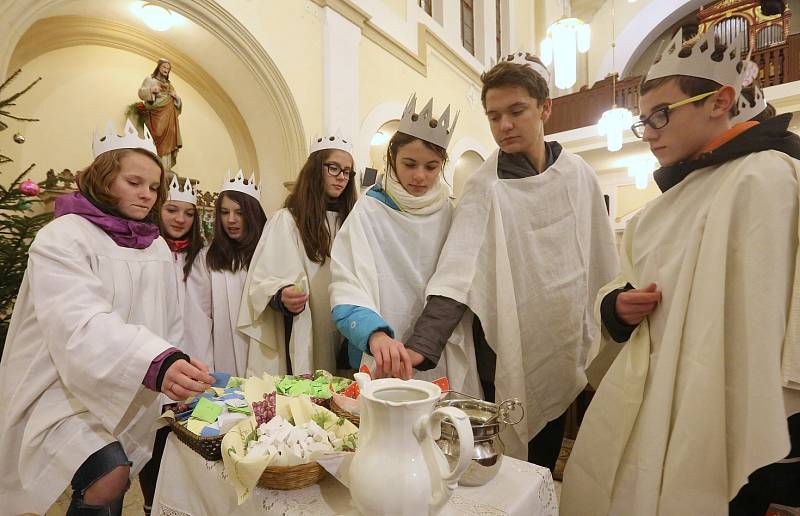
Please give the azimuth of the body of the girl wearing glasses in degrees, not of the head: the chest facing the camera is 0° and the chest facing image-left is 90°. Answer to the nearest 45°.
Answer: approximately 315°

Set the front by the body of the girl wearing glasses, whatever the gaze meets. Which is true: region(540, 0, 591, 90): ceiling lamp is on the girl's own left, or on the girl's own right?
on the girl's own left

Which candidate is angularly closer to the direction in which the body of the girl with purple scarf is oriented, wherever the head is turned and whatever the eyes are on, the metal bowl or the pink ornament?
the metal bowl

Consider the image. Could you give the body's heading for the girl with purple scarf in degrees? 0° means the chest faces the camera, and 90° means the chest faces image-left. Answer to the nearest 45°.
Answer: approximately 315°

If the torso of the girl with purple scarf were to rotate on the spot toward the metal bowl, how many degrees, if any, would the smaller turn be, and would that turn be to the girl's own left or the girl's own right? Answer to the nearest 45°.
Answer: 0° — they already face it
